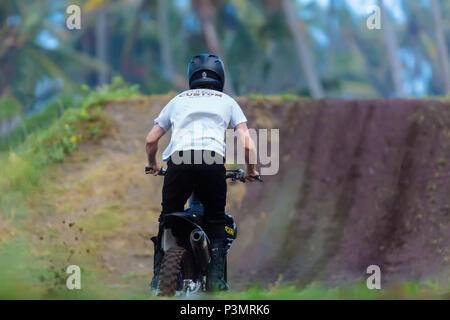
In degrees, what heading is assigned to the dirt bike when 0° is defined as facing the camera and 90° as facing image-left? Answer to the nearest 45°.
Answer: approximately 180°

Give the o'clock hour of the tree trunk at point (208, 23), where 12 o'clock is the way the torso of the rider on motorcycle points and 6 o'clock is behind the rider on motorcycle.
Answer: The tree trunk is roughly at 12 o'clock from the rider on motorcycle.

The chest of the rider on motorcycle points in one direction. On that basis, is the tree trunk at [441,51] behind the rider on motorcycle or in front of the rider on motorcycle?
in front

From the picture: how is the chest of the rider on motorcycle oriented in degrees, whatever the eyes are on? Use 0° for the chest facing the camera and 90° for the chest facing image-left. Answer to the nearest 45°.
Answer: approximately 180°

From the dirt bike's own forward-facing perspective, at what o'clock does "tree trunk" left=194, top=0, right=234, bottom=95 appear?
The tree trunk is roughly at 12 o'clock from the dirt bike.

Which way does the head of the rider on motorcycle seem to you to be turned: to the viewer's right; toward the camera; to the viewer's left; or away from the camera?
away from the camera
